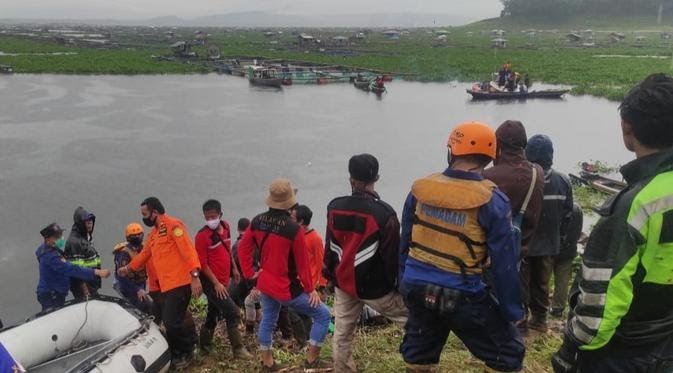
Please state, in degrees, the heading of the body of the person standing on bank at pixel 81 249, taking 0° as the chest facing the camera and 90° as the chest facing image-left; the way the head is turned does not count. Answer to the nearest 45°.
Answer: approximately 315°

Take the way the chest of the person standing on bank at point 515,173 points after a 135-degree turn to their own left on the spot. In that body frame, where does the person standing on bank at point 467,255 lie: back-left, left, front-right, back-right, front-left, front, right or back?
front

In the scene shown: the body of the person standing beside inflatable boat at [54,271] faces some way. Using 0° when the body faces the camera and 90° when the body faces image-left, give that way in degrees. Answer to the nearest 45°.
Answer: approximately 270°

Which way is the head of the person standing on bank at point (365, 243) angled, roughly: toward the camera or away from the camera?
away from the camera

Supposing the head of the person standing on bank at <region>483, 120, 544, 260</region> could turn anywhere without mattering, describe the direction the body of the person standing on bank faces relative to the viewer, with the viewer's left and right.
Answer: facing away from the viewer and to the left of the viewer

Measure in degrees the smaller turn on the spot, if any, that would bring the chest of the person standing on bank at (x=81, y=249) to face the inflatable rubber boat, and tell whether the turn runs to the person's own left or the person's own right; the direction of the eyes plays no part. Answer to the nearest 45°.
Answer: approximately 45° to the person's own right
